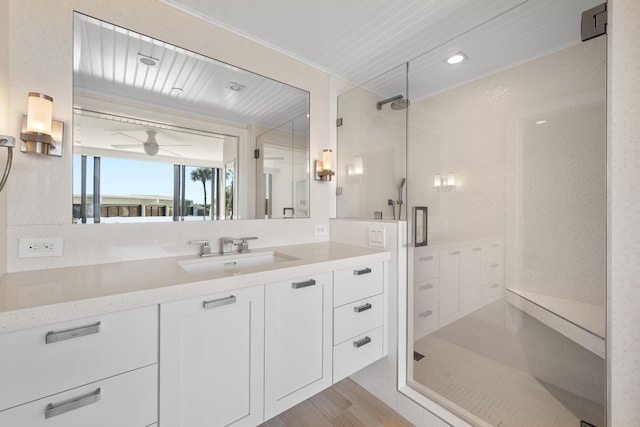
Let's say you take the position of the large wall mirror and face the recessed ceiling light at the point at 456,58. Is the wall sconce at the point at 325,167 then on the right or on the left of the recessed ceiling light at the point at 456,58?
left

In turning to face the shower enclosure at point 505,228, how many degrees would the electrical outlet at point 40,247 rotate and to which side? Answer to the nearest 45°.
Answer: approximately 45° to its left

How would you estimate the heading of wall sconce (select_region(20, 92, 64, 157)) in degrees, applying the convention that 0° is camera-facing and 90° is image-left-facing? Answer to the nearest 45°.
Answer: approximately 0°

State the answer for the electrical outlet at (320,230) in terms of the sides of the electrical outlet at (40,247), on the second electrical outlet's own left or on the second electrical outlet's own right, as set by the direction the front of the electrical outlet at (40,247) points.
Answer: on the second electrical outlet's own left

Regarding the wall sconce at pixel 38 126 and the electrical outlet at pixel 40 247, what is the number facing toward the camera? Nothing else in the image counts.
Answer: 2
